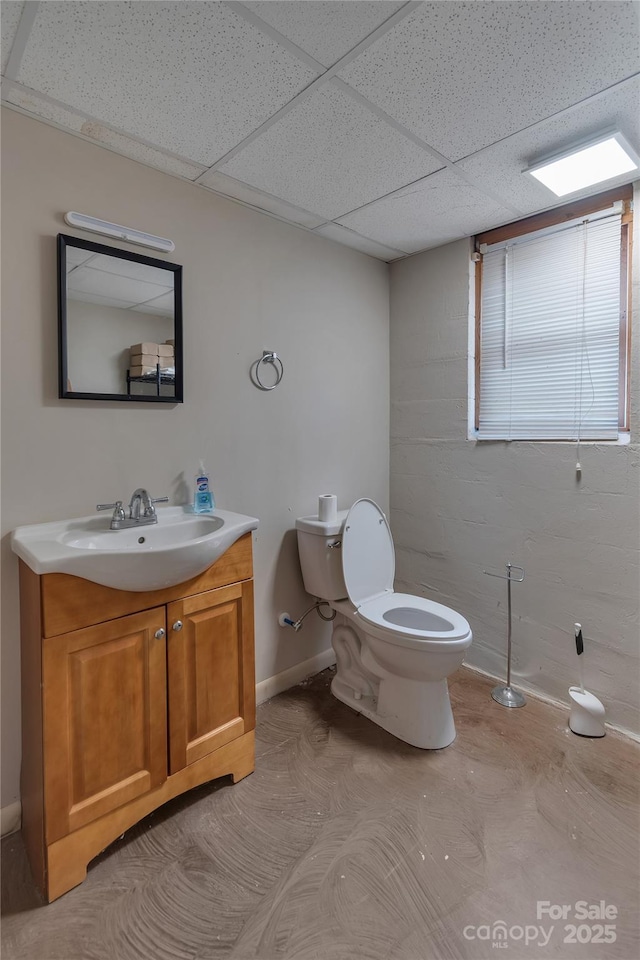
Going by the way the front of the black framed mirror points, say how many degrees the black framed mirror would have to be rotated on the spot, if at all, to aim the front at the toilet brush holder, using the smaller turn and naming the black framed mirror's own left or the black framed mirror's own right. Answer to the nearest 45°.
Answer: approximately 45° to the black framed mirror's own left

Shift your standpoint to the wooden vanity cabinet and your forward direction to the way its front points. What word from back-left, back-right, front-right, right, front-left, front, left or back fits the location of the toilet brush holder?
front-left

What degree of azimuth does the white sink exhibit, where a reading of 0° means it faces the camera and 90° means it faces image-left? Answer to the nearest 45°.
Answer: approximately 315°

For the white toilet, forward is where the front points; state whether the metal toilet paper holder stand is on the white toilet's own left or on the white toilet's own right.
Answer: on the white toilet's own left

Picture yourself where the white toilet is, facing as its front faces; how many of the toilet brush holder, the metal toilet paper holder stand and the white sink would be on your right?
1

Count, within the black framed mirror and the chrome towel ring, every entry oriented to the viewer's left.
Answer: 0

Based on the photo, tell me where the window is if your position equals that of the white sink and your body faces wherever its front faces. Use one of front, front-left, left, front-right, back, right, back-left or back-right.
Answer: front-left
